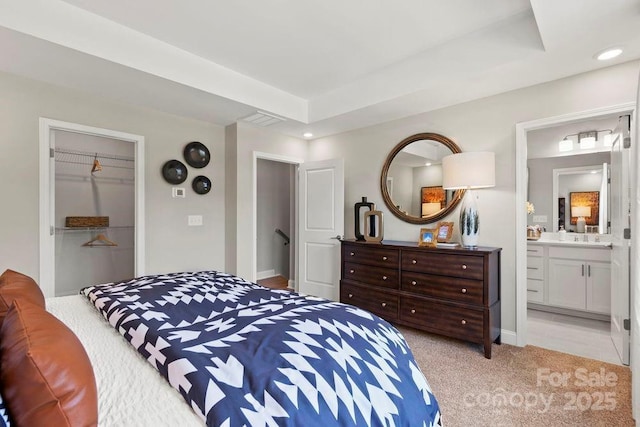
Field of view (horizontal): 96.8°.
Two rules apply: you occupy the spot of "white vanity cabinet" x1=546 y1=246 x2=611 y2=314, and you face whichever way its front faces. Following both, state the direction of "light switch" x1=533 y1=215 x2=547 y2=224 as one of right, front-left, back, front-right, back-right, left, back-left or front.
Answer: right

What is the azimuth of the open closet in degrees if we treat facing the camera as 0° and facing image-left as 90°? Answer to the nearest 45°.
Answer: approximately 315°

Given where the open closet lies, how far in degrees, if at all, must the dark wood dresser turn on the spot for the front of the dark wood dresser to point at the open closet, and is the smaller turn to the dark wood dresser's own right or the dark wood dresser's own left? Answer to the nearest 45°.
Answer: approximately 45° to the dark wood dresser's own right
